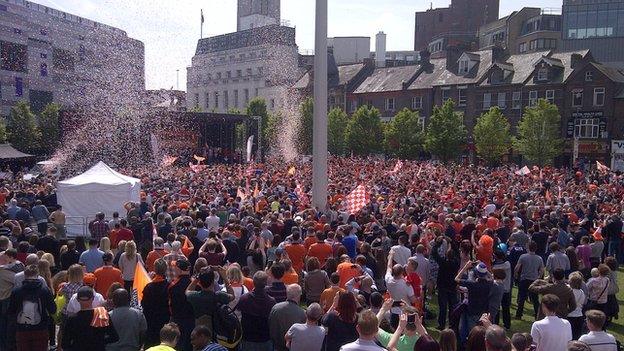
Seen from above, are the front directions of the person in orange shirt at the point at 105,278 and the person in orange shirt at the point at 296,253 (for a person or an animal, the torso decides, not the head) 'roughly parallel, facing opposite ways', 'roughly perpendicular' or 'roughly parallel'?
roughly parallel

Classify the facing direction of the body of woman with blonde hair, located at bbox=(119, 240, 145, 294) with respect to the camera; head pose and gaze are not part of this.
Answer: away from the camera

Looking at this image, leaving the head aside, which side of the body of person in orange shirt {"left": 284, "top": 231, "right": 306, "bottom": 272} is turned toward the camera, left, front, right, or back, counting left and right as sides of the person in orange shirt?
back

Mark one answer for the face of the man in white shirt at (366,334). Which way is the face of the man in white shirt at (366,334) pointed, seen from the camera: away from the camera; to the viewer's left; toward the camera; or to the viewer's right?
away from the camera

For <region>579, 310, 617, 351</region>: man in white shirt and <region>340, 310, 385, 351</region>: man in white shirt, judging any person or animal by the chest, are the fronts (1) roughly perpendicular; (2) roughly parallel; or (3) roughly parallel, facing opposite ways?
roughly parallel

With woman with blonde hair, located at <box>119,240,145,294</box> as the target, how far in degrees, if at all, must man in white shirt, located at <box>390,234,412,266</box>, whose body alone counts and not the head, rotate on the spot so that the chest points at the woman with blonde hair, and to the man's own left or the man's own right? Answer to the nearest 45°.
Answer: approximately 90° to the man's own left

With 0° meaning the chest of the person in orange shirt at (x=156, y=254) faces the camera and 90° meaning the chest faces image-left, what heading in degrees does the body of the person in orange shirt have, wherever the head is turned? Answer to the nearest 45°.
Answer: approximately 180°

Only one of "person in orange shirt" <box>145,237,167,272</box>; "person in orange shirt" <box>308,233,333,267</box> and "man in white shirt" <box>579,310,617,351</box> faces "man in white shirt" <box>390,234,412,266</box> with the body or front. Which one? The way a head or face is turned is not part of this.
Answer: "man in white shirt" <box>579,310,617,351</box>

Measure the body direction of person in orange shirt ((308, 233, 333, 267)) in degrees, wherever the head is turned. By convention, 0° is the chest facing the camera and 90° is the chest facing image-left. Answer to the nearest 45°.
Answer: approximately 180°

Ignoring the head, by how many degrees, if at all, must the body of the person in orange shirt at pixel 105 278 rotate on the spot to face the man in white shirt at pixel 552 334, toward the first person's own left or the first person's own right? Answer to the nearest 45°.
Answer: approximately 135° to the first person's own right

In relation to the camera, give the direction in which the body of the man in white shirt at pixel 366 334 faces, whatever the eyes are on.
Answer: away from the camera

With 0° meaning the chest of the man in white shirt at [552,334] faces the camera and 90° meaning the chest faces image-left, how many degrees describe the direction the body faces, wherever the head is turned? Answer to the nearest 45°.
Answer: approximately 180°

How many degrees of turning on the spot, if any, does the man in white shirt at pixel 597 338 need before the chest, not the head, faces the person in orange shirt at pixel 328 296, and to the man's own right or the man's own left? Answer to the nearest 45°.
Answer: approximately 45° to the man's own left

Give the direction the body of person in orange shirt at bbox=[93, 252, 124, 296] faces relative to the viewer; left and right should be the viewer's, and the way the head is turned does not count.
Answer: facing away from the viewer

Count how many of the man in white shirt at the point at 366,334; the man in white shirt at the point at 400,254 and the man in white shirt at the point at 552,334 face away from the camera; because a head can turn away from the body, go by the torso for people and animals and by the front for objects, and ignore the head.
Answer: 3

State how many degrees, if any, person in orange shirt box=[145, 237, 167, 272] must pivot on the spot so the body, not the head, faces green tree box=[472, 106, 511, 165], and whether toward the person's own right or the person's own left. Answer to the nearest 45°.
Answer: approximately 45° to the person's own right

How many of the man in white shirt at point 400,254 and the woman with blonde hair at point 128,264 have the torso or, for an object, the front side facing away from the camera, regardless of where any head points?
2

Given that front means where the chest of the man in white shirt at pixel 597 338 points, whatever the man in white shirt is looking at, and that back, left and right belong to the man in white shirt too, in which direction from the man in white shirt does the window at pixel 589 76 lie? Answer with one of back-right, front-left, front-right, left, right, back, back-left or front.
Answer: front-right

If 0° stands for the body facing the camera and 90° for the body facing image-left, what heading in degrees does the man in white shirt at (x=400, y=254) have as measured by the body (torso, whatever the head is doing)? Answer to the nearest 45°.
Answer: approximately 180°

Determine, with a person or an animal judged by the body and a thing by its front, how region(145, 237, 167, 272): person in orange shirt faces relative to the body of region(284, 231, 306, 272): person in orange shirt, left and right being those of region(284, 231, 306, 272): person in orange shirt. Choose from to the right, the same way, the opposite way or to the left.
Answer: the same way
